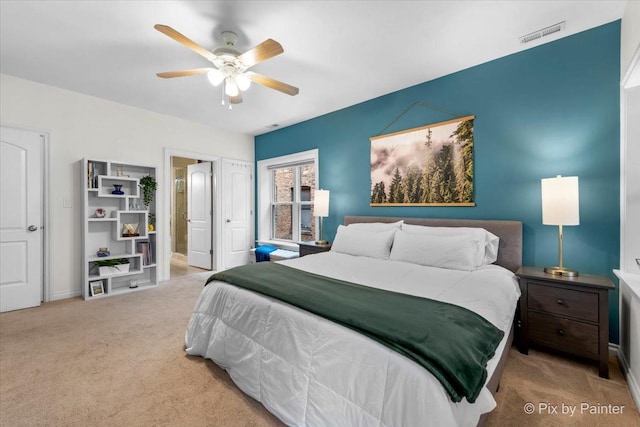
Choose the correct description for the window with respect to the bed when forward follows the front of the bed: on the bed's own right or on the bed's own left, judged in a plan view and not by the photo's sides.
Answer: on the bed's own right

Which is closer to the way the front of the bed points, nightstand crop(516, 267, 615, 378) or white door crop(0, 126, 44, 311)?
the white door

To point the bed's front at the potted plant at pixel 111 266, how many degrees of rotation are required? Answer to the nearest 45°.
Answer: approximately 90° to its right

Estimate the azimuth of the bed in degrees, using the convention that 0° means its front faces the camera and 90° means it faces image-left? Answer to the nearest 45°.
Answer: approximately 45°

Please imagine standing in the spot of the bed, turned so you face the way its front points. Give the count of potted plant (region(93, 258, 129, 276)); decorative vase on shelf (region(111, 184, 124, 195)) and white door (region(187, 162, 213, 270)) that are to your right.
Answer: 3

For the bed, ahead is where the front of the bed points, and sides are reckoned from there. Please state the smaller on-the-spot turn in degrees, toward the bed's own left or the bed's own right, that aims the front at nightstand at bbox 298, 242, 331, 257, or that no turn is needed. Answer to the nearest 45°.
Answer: approximately 135° to the bed's own right

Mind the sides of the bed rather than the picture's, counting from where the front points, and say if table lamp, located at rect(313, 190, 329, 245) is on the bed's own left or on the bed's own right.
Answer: on the bed's own right
